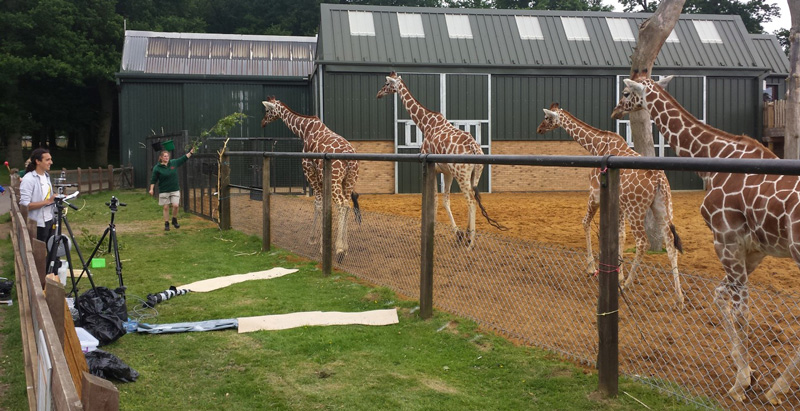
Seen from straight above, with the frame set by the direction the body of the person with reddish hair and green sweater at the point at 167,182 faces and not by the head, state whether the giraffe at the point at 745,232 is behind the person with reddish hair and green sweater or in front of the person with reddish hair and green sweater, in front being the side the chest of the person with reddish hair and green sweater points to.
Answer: in front

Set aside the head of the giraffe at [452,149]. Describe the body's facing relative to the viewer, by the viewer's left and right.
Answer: facing away from the viewer and to the left of the viewer

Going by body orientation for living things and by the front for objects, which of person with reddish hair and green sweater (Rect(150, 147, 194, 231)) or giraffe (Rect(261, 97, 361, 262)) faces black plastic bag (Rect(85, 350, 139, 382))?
the person with reddish hair and green sweater

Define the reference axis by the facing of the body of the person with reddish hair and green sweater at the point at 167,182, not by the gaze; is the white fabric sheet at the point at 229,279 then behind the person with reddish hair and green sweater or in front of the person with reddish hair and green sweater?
in front

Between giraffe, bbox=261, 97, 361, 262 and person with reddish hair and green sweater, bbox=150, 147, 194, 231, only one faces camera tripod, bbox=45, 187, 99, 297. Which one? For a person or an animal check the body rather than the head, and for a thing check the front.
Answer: the person with reddish hair and green sweater

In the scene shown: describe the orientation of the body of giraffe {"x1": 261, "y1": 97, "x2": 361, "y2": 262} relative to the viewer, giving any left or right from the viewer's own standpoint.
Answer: facing away from the viewer and to the left of the viewer

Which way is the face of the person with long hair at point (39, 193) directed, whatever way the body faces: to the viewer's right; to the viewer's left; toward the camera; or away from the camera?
to the viewer's right

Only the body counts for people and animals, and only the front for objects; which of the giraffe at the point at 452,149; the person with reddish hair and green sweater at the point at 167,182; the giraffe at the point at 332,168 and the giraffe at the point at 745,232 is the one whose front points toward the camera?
the person with reddish hair and green sweater

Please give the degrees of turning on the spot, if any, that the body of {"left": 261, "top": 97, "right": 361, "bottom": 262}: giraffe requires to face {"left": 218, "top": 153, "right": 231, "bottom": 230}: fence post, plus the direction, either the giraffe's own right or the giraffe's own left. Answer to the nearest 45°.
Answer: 0° — it already faces it

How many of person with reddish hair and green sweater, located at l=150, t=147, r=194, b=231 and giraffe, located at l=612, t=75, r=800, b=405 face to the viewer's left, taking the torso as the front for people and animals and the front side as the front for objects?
1

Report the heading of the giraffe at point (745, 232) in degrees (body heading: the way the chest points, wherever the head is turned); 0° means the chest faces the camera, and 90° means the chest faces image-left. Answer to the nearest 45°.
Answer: approximately 90°

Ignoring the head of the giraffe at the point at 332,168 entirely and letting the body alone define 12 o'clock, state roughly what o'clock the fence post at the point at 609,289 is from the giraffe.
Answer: The fence post is roughly at 7 o'clock from the giraffe.

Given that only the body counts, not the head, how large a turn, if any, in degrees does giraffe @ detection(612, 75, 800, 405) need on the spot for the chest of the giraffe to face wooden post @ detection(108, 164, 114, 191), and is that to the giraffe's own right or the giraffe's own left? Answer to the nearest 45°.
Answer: approximately 45° to the giraffe's own right

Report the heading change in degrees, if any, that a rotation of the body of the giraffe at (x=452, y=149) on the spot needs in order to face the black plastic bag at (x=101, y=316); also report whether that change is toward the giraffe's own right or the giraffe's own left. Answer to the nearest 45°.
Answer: approximately 90° to the giraffe's own left
